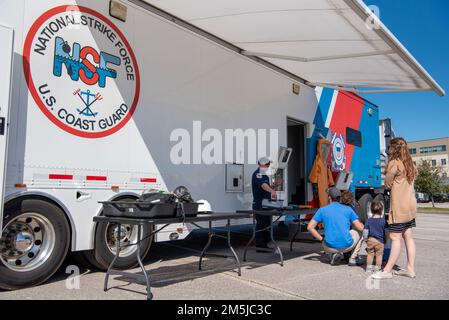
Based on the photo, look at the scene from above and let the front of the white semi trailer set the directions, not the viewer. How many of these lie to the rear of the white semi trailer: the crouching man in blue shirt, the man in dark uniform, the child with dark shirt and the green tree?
0

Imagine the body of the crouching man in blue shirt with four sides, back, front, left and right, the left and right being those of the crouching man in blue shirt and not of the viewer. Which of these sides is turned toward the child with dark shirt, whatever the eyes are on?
right

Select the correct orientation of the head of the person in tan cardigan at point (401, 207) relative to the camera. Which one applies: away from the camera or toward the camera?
away from the camera

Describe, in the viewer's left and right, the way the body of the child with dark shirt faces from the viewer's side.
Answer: facing away from the viewer

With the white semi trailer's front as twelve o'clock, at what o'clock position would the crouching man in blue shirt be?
The crouching man in blue shirt is roughly at 1 o'clock from the white semi trailer.

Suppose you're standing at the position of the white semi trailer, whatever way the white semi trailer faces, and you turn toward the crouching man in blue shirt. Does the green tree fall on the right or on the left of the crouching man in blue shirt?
left

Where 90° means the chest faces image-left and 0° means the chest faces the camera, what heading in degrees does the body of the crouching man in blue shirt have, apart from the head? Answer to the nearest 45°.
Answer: approximately 180°

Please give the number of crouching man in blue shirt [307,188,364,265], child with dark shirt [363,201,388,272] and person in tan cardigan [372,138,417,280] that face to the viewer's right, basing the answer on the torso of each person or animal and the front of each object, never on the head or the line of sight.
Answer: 0

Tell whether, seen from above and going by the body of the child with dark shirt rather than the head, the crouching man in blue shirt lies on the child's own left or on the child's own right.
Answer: on the child's own left

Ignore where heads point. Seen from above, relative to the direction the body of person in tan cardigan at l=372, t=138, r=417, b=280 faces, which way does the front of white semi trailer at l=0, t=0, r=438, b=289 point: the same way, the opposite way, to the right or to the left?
to the right

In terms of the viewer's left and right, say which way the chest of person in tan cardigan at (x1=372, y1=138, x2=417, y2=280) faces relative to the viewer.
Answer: facing away from the viewer and to the left of the viewer

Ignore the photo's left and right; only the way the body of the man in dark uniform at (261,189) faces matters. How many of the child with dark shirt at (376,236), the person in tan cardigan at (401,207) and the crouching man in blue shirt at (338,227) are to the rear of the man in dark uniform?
0

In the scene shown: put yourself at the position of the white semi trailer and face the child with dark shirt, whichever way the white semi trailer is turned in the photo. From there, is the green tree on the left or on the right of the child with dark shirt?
left

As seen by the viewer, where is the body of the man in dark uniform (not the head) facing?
to the viewer's right
